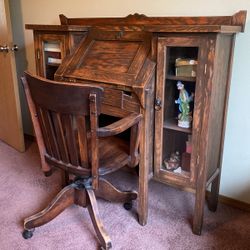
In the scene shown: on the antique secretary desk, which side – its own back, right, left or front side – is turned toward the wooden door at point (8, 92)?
right

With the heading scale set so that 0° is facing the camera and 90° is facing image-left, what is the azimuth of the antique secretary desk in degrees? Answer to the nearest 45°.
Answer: approximately 45°

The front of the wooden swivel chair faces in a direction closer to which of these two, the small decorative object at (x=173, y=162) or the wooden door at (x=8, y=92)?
the small decorative object

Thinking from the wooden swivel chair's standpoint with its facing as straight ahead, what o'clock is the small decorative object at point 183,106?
The small decorative object is roughly at 1 o'clock from the wooden swivel chair.

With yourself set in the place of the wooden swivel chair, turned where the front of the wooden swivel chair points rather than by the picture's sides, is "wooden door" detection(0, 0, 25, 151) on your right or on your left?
on your left

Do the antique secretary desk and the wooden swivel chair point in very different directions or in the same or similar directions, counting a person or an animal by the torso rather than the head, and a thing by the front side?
very different directions

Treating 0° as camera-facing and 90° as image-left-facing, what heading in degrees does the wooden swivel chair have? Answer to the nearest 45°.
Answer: approximately 225°
